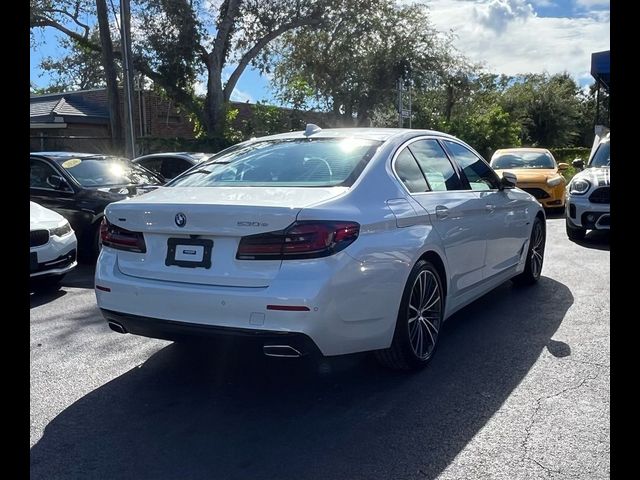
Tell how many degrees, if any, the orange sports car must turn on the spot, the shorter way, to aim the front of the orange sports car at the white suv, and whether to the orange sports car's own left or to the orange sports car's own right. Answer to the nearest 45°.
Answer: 0° — it already faces it

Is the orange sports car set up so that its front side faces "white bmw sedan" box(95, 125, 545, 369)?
yes

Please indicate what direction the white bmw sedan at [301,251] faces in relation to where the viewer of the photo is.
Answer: facing away from the viewer and to the right of the viewer

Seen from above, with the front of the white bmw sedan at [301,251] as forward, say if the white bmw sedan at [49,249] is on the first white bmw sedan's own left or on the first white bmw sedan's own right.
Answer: on the first white bmw sedan's own left

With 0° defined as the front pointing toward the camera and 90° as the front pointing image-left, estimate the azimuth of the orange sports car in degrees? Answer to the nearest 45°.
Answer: approximately 0°

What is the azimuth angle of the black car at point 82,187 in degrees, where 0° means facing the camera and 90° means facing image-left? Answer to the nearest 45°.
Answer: approximately 315°

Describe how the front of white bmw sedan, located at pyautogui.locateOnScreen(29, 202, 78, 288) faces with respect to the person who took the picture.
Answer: facing the viewer and to the right of the viewer

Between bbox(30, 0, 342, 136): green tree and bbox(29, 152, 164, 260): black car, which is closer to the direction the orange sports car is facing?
the black car

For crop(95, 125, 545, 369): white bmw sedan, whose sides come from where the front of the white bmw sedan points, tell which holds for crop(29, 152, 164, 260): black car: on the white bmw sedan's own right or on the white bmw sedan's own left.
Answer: on the white bmw sedan's own left

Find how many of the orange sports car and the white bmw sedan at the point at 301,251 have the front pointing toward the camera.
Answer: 1

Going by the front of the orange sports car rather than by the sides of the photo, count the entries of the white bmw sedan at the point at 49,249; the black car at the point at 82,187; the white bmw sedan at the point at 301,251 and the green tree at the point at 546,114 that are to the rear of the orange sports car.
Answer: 1
